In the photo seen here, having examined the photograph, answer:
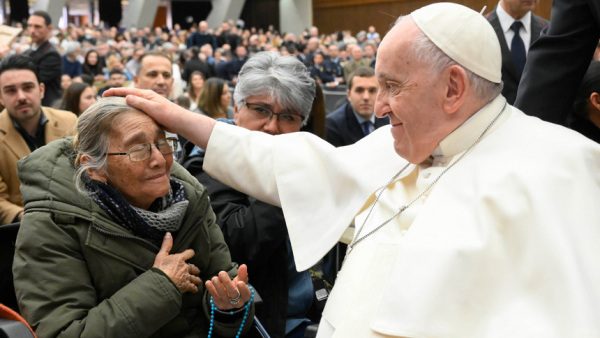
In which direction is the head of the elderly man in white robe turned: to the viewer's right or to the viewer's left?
to the viewer's left

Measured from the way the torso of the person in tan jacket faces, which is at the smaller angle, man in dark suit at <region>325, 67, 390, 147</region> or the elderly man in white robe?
the elderly man in white robe

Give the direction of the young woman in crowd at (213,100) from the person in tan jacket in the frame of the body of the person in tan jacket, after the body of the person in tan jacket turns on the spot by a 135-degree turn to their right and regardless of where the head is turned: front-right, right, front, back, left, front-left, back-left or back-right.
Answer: right

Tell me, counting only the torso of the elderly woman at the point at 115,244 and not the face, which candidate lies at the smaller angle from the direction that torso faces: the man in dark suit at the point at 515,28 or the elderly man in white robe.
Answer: the elderly man in white robe

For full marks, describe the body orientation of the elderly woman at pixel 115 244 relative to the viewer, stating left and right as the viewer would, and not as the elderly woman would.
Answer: facing the viewer and to the right of the viewer

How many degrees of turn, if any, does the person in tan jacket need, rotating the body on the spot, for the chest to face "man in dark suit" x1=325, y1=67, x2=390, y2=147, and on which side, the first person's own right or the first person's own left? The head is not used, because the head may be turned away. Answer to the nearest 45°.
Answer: approximately 90° to the first person's own left

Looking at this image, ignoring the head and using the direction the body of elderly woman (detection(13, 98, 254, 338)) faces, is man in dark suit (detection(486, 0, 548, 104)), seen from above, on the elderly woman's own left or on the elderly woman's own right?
on the elderly woman's own left

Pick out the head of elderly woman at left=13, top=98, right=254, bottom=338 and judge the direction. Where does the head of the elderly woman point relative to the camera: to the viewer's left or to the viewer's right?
to the viewer's right

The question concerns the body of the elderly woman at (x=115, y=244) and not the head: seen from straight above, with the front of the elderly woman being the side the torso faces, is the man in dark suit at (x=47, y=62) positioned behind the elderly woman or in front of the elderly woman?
behind

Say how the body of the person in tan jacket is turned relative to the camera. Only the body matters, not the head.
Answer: toward the camera

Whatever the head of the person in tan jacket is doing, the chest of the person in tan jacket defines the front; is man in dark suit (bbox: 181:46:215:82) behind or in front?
behind

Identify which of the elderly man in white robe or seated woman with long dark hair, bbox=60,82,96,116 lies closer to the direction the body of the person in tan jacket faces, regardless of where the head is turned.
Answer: the elderly man in white robe

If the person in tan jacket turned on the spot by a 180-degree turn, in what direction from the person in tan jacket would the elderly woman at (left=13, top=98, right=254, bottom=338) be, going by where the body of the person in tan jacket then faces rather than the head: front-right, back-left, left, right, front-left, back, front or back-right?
back

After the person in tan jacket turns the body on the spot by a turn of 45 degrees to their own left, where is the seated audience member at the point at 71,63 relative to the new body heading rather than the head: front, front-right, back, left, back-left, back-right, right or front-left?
back-left

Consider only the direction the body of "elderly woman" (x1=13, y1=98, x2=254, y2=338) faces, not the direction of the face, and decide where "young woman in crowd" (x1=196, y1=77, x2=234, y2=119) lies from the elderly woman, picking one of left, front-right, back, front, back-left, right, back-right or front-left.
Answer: back-left

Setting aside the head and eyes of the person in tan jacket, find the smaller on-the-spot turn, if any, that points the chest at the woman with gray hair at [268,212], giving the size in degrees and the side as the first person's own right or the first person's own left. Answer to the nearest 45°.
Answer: approximately 45° to the first person's own left

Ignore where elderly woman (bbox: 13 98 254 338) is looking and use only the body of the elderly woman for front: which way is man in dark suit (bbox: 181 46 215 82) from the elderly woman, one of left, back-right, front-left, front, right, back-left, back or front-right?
back-left
